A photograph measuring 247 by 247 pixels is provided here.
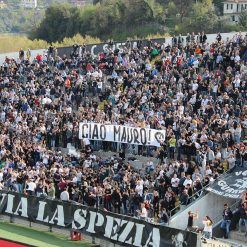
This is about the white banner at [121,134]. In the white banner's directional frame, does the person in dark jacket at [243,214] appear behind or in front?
in front

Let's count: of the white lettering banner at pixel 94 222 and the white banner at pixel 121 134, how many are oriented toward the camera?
2

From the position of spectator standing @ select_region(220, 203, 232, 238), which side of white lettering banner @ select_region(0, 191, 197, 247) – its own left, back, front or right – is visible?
left

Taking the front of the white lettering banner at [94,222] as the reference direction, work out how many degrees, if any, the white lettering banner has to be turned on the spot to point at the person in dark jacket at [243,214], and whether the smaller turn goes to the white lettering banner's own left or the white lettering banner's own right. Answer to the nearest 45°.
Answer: approximately 90° to the white lettering banner's own left

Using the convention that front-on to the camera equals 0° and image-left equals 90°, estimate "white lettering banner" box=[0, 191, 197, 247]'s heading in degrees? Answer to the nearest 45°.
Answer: approximately 0°

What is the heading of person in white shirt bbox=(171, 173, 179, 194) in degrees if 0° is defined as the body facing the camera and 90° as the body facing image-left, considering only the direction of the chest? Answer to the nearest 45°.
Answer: approximately 45°

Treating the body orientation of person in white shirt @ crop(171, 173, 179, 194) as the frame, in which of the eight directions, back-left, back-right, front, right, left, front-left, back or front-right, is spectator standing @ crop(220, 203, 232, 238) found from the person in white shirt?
left

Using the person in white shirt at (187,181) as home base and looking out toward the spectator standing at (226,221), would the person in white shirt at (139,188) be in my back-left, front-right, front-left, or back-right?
back-right

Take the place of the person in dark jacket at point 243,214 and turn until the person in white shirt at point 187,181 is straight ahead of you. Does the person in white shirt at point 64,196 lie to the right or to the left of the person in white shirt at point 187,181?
left

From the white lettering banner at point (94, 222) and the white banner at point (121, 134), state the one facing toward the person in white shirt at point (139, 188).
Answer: the white banner

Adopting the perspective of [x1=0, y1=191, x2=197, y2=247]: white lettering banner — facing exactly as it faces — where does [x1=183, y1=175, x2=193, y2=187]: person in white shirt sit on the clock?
The person in white shirt is roughly at 8 o'clock from the white lettering banner.

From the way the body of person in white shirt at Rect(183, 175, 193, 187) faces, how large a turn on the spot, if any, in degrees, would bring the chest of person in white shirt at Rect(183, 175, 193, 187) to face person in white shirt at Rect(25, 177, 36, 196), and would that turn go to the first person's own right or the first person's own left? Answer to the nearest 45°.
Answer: approximately 45° to the first person's own right

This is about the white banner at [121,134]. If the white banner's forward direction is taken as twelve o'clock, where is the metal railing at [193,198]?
The metal railing is roughly at 11 o'clock from the white banner.

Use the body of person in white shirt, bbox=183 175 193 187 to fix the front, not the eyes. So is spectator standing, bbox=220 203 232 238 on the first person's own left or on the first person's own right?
on the first person's own left
